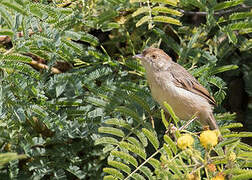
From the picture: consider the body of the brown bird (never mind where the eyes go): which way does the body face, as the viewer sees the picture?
to the viewer's left

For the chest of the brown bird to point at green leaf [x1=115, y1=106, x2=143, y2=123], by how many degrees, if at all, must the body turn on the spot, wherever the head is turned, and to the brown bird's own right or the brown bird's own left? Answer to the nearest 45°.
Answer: approximately 45° to the brown bird's own left

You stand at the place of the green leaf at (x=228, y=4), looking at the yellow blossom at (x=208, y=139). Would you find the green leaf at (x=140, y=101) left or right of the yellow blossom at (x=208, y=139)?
right

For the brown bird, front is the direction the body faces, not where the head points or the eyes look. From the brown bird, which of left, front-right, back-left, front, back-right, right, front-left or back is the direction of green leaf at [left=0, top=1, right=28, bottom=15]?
front-right

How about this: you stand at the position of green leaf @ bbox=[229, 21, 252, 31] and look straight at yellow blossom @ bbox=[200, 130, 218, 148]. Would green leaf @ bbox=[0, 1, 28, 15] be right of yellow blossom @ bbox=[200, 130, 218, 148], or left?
right

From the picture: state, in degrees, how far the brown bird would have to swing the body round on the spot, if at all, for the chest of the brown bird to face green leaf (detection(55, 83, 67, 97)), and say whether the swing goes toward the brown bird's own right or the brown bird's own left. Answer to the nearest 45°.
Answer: approximately 45° to the brown bird's own right

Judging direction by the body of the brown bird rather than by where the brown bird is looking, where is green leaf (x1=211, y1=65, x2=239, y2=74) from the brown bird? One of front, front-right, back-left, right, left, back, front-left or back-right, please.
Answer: back
